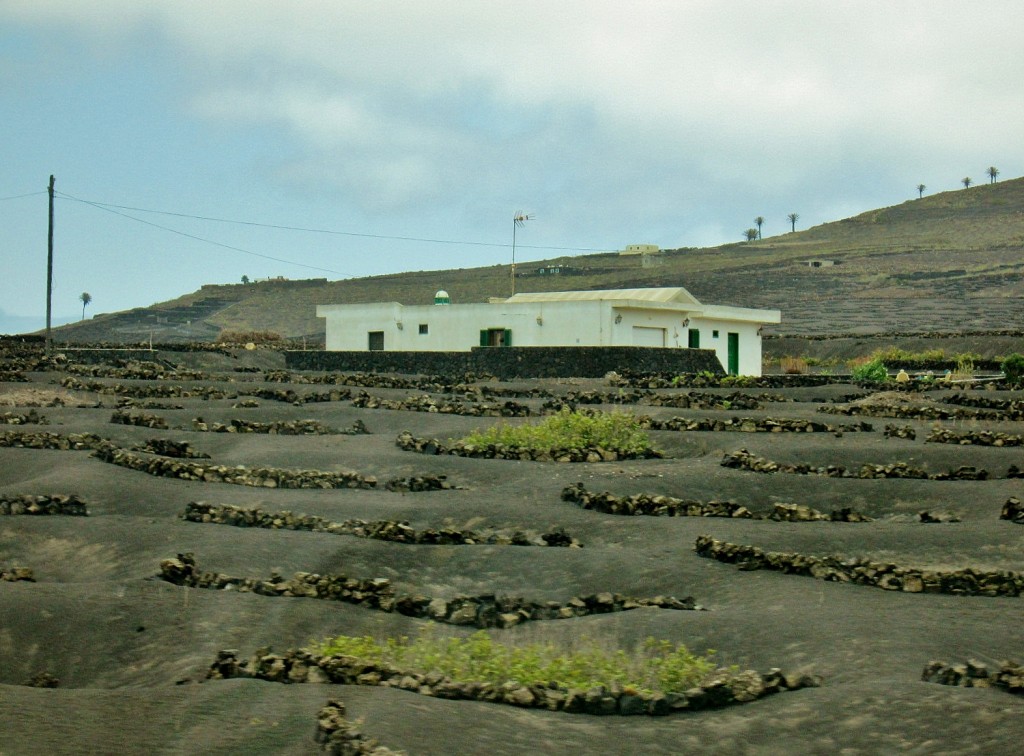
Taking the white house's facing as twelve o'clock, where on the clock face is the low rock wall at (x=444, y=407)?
The low rock wall is roughly at 2 o'clock from the white house.

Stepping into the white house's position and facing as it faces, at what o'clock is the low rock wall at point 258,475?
The low rock wall is roughly at 2 o'clock from the white house.

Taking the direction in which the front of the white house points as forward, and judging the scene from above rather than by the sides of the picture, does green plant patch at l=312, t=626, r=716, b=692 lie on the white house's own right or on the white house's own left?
on the white house's own right

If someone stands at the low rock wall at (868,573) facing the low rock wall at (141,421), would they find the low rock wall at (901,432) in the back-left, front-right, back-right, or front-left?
front-right

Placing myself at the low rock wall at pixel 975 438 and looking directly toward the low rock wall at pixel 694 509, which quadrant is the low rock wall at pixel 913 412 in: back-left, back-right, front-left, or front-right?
back-right

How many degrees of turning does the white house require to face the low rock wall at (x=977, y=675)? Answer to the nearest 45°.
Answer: approximately 45° to its right

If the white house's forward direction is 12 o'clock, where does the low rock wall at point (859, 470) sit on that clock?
The low rock wall is roughly at 1 o'clock from the white house.

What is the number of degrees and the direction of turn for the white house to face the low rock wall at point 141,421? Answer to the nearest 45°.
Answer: approximately 90° to its right

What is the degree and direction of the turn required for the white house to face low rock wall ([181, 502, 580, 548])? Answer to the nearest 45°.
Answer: approximately 45° to its right

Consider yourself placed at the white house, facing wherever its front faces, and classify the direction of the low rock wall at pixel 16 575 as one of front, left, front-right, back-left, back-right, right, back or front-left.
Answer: front-right

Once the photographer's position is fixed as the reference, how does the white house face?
facing the viewer and to the right of the viewer

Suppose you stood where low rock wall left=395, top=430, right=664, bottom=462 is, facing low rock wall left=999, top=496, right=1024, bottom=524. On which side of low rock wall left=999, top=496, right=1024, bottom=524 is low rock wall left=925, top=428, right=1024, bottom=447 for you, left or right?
left

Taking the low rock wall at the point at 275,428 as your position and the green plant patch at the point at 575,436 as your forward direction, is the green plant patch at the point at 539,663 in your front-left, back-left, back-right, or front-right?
front-right

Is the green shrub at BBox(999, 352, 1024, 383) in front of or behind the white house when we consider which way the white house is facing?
in front

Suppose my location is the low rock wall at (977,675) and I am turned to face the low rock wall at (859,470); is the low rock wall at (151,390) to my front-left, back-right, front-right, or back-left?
front-left

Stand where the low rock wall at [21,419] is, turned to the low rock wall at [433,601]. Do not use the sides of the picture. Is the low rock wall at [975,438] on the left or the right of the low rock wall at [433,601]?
left
